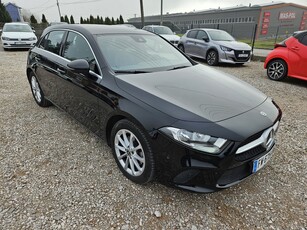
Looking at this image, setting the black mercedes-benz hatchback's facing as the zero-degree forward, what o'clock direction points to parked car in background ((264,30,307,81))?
The parked car in background is roughly at 9 o'clock from the black mercedes-benz hatchback.

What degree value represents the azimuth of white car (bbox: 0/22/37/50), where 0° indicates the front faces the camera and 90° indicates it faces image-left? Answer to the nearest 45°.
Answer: approximately 0°

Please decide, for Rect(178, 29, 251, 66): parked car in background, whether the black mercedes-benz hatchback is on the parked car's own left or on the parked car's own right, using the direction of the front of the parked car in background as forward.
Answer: on the parked car's own right

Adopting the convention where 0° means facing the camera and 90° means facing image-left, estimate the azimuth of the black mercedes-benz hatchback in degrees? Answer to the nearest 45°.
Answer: approximately 315°

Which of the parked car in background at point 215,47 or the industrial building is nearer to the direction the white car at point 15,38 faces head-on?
the parked car in background

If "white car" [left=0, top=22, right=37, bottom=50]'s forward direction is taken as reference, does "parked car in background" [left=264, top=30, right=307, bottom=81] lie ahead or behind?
ahead

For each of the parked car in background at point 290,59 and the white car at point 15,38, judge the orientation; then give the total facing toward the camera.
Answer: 1

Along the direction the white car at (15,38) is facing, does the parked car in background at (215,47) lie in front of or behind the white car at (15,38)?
in front
